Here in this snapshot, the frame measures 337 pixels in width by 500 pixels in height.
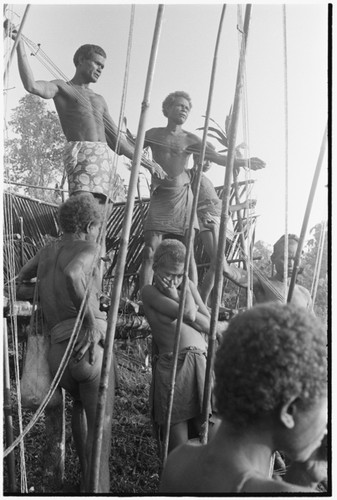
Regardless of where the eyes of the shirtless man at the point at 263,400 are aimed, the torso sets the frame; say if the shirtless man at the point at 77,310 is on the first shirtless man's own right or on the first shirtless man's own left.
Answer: on the first shirtless man's own left

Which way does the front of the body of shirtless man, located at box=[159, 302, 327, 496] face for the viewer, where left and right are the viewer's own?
facing away from the viewer and to the right of the viewer

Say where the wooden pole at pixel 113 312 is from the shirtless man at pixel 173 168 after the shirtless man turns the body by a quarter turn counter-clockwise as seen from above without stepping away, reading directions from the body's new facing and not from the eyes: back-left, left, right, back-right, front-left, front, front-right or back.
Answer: back-right

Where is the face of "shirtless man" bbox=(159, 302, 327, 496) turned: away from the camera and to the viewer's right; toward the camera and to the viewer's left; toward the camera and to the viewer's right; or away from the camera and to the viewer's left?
away from the camera and to the viewer's right

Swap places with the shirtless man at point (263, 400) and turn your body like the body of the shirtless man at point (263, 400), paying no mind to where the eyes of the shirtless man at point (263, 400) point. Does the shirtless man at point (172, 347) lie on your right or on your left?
on your left

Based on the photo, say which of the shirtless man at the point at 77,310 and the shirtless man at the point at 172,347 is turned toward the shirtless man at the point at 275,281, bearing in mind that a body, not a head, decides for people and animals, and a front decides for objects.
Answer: the shirtless man at the point at 77,310

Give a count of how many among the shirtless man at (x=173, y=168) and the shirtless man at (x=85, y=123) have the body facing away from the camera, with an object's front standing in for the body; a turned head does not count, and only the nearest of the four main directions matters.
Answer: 0

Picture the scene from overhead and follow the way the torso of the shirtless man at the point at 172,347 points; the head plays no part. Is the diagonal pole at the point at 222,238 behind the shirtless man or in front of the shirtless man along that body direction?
in front

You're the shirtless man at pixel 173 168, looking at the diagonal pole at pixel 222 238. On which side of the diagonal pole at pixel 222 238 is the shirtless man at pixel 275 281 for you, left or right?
left

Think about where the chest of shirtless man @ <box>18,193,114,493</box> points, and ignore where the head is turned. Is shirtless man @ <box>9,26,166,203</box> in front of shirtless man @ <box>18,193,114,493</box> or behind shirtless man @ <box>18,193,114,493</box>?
in front

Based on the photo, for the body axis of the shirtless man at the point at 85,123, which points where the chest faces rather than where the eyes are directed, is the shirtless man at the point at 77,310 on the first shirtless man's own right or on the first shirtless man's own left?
on the first shirtless man's own right

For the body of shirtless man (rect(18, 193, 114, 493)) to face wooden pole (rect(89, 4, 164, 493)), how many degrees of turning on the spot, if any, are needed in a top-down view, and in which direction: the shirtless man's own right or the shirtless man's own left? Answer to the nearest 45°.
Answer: approximately 135° to the shirtless man's own right

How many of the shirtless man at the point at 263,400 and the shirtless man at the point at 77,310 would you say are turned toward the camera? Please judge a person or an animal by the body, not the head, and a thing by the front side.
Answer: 0

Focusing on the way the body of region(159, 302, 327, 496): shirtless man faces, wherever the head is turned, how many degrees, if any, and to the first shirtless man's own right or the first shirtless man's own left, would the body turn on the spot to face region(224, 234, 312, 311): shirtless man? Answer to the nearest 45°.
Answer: approximately 45° to the first shirtless man's own left

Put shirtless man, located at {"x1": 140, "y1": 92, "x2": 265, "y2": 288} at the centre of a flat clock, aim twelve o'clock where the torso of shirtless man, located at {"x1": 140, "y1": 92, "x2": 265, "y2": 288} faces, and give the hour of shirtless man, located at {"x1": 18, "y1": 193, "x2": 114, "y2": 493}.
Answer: shirtless man, located at {"x1": 18, "y1": 193, "x2": 114, "y2": 493} is roughly at 2 o'clock from shirtless man, located at {"x1": 140, "y1": 92, "x2": 265, "y2": 288}.

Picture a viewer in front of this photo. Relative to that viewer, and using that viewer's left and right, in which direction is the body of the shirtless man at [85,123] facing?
facing the viewer and to the right of the viewer
